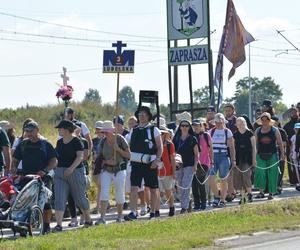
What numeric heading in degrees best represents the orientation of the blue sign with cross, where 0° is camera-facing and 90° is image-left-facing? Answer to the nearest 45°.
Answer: approximately 0°

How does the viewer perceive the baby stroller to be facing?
facing the viewer and to the left of the viewer

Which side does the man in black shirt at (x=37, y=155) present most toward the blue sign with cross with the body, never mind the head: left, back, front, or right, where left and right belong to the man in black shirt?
back

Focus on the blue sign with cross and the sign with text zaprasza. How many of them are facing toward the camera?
2
